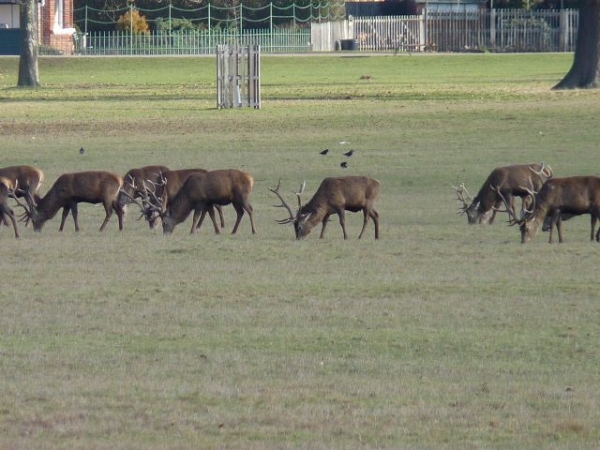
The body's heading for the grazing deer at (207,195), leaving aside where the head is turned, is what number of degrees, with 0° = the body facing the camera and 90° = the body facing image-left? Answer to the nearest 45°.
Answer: approximately 90°

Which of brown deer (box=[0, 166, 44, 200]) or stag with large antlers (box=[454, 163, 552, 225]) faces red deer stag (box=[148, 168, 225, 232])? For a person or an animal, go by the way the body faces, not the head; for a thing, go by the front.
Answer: the stag with large antlers

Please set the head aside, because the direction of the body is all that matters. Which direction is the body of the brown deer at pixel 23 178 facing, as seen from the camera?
to the viewer's left

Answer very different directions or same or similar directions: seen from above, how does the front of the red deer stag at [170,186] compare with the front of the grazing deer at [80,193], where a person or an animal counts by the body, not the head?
same or similar directions

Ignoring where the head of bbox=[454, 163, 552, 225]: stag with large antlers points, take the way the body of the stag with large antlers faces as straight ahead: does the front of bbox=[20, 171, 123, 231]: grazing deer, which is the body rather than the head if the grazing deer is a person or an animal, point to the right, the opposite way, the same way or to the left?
the same way

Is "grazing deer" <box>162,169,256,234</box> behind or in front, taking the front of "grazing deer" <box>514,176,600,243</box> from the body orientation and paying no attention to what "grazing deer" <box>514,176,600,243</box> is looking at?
in front

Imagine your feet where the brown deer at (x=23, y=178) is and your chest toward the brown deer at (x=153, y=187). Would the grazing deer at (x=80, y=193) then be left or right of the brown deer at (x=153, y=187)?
right

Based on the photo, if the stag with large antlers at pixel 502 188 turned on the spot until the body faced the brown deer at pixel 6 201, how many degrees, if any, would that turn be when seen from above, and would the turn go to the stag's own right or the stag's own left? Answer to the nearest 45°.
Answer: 0° — it already faces it

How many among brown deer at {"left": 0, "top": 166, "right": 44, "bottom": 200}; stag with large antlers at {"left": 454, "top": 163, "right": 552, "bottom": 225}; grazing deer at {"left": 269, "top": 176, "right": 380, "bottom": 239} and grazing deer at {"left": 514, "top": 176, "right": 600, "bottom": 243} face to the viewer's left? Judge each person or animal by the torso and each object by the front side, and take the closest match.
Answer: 4

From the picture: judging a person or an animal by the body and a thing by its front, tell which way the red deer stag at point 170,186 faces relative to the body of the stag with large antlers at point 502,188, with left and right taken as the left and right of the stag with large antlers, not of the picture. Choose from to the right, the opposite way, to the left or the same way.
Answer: the same way

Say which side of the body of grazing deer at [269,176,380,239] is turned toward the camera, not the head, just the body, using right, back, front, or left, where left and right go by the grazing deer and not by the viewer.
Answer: left

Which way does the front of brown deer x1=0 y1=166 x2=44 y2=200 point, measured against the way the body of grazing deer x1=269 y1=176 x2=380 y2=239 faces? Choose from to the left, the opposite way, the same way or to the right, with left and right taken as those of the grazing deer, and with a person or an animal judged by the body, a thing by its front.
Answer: the same way

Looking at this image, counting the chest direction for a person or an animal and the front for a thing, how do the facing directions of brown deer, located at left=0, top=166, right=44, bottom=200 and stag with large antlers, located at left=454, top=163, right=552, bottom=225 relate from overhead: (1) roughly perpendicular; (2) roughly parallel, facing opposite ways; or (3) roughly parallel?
roughly parallel

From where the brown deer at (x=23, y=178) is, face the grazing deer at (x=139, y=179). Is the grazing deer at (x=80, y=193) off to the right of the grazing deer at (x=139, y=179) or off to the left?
right

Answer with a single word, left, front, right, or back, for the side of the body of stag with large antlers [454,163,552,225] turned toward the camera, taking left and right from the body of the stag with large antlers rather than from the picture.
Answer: left

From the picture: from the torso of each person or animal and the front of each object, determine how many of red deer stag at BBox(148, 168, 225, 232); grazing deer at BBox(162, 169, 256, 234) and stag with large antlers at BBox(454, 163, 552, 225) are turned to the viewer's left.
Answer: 3

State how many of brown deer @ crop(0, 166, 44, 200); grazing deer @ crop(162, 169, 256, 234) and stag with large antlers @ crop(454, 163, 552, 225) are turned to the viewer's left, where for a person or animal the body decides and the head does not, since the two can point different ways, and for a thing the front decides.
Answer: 3

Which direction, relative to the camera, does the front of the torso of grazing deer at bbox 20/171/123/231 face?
to the viewer's left

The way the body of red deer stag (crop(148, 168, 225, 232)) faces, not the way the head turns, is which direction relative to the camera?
to the viewer's left

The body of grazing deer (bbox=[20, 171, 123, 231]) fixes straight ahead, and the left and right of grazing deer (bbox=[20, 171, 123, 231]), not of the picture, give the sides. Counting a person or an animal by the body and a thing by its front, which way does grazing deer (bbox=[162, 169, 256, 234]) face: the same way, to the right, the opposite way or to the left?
the same way

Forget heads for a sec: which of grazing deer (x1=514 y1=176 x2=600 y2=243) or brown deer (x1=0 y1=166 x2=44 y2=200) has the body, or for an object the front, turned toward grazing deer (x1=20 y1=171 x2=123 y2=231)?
grazing deer (x1=514 y1=176 x2=600 y2=243)
